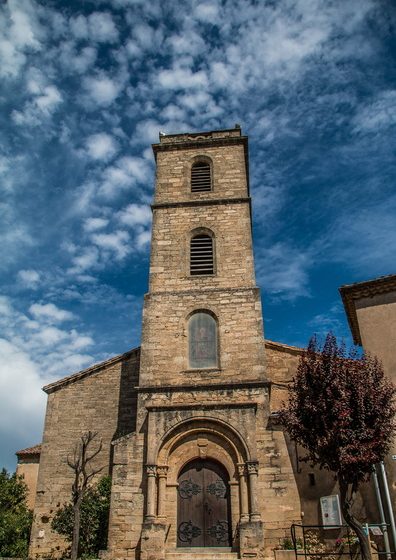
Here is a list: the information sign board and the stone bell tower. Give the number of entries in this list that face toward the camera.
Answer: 2

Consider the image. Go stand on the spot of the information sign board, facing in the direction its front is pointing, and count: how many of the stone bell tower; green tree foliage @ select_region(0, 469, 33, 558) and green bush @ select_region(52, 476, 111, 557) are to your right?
3

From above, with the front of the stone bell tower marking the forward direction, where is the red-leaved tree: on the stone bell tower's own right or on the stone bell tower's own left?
on the stone bell tower's own left

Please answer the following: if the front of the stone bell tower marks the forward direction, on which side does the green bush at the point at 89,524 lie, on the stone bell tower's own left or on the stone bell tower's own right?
on the stone bell tower's own right

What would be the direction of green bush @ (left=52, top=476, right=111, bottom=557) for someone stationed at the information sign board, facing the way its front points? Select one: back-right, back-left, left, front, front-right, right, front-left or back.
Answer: right

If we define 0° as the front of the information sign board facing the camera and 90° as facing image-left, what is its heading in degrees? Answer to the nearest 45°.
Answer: approximately 0°

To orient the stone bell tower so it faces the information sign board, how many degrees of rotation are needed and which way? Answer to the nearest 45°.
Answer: approximately 90° to its left

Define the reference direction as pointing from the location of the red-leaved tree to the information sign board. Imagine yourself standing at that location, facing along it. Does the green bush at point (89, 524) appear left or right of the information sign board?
left

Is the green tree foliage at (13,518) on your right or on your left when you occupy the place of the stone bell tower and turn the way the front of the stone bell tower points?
on your right

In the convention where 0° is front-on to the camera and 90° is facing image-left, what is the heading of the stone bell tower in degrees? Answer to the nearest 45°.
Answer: approximately 0°

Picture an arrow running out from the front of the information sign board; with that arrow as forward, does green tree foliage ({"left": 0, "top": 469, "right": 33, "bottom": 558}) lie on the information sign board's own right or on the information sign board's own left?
on the information sign board's own right
